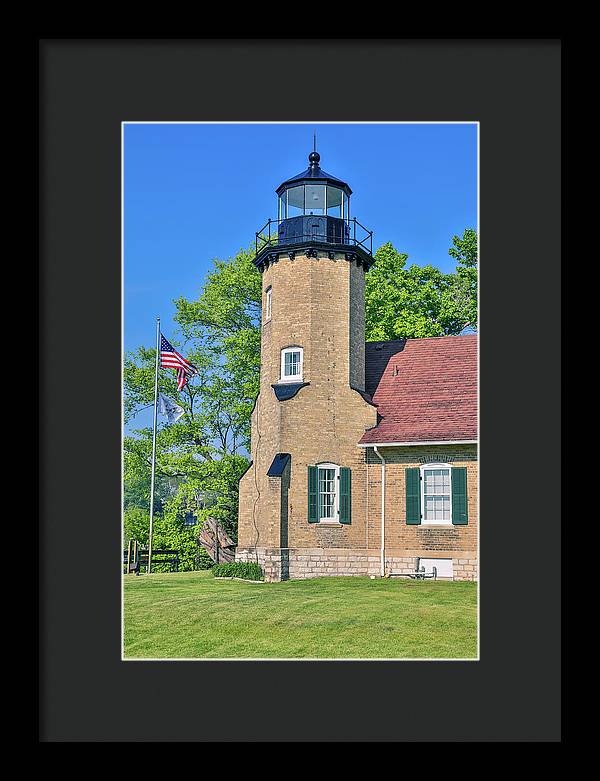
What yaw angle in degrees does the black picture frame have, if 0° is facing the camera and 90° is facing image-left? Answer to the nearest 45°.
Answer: approximately 0°
